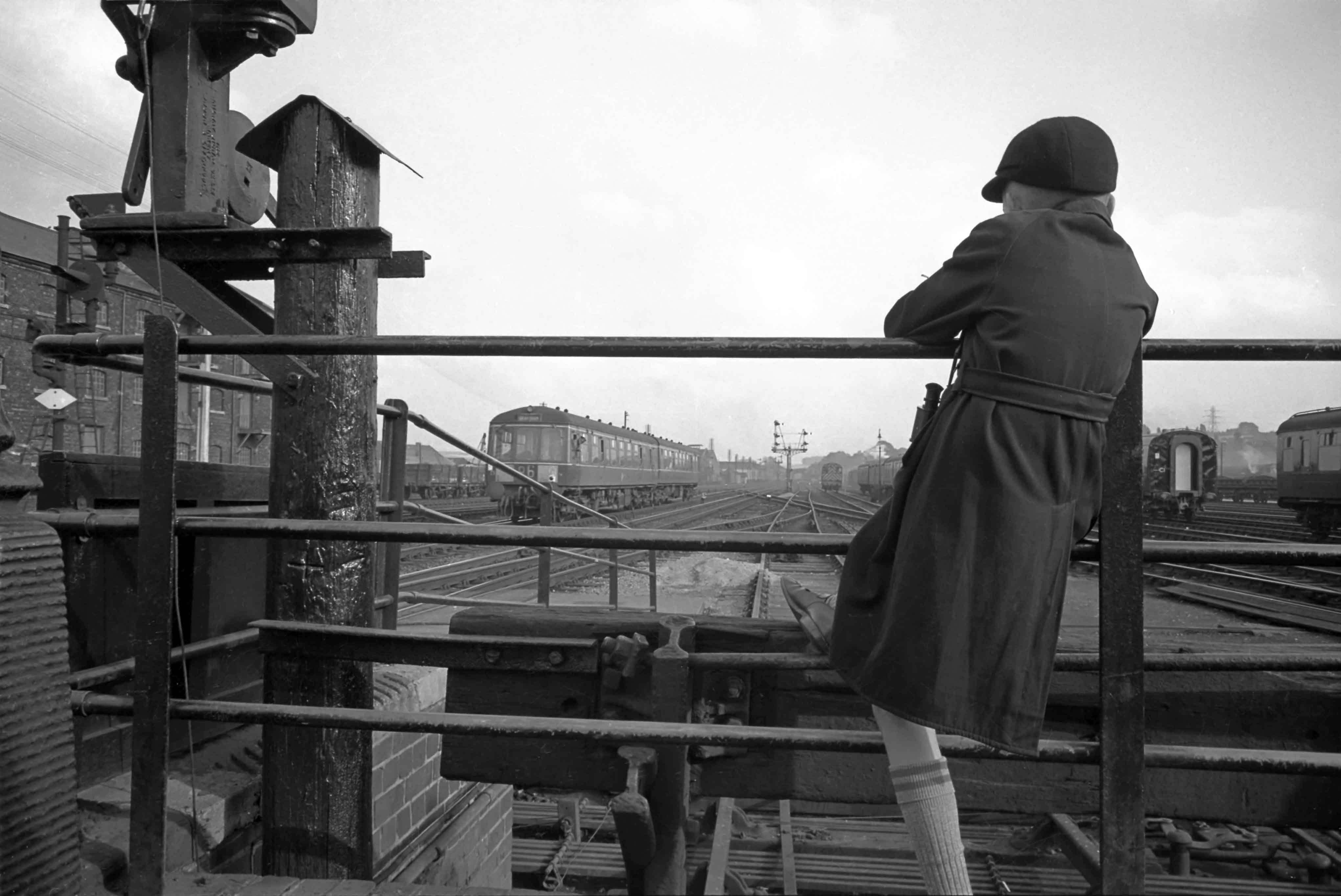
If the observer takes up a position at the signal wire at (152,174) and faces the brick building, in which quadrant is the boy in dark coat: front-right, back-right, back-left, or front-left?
back-right

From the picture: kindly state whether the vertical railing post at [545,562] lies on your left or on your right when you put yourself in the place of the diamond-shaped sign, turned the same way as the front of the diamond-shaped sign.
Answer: on your left

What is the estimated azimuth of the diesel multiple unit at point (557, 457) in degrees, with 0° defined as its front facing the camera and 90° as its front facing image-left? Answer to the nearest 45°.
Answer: approximately 45°

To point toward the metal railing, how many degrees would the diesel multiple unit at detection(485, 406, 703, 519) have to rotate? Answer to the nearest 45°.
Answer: approximately 45° to its left

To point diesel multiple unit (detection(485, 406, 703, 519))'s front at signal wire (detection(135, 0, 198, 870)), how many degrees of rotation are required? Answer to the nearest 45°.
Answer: approximately 45° to its left

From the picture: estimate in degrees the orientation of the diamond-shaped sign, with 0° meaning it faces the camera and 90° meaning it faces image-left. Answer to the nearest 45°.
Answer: approximately 0°

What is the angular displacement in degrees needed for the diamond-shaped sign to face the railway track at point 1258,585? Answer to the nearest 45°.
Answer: approximately 90° to its left

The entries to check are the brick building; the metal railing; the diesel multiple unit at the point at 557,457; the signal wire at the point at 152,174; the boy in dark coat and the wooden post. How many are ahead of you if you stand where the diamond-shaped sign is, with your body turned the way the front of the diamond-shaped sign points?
4

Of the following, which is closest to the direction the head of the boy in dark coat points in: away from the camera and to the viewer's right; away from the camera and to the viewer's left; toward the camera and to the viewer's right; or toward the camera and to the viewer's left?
away from the camera and to the viewer's left
